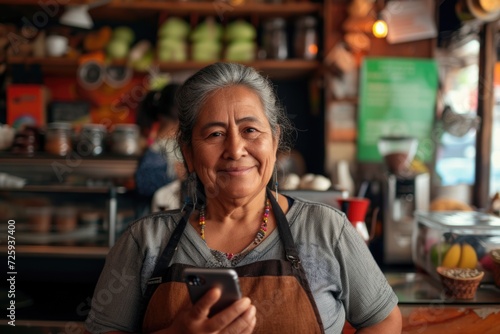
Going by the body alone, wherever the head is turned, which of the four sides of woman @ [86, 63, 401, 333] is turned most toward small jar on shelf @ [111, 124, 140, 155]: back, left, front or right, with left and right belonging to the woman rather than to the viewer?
back

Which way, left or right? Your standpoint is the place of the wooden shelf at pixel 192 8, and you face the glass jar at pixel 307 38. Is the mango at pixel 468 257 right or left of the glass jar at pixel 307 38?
right

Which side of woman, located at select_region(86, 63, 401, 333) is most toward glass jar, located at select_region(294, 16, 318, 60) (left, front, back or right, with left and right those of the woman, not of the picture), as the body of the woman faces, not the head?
back

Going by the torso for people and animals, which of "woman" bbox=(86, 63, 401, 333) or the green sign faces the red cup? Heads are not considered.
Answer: the green sign

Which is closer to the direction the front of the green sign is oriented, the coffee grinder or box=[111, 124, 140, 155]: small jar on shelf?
the coffee grinder

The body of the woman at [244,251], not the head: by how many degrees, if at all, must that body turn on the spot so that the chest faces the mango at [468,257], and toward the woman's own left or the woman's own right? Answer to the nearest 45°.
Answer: approximately 135° to the woman's own left

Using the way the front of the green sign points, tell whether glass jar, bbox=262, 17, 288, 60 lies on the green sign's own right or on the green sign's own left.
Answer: on the green sign's own right

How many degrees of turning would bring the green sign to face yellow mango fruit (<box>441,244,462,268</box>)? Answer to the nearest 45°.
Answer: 0° — it already faces it

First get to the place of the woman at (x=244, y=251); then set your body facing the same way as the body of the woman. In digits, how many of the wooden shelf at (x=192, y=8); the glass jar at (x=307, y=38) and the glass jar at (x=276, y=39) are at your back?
3

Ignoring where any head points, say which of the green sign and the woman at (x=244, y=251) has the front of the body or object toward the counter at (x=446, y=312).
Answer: the green sign

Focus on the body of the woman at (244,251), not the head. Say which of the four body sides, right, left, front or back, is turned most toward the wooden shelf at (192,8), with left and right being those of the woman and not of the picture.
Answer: back

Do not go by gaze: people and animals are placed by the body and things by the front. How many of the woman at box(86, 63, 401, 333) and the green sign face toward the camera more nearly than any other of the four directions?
2

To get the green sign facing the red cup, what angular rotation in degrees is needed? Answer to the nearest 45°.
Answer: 0° — it already faces it

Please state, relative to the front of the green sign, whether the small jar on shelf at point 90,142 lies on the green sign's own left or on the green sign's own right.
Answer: on the green sign's own right
